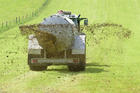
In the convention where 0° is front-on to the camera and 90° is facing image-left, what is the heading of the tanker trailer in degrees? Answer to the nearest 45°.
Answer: approximately 180°
